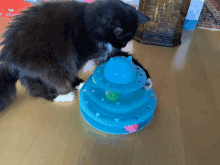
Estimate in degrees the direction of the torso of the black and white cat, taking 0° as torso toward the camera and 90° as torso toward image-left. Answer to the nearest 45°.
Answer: approximately 270°

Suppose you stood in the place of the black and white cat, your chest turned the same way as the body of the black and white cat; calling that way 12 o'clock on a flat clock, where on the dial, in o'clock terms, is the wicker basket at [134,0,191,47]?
The wicker basket is roughly at 11 o'clock from the black and white cat.
